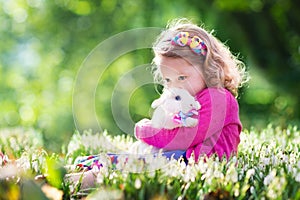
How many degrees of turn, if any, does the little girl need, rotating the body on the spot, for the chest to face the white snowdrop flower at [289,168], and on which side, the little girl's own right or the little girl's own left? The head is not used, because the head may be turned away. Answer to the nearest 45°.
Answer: approximately 135° to the little girl's own left

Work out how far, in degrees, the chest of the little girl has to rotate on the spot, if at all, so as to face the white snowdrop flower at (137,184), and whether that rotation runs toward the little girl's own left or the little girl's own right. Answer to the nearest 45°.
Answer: approximately 90° to the little girl's own left

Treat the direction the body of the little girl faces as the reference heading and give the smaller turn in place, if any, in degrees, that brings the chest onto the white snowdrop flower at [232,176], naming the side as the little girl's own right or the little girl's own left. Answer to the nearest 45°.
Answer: approximately 90° to the little girl's own left

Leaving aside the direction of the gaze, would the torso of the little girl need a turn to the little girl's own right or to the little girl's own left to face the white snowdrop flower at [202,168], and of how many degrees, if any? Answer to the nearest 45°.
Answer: approximately 90° to the little girl's own left

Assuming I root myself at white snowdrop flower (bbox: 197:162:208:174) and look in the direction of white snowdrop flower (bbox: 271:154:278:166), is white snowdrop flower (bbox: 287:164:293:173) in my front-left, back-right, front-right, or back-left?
front-right

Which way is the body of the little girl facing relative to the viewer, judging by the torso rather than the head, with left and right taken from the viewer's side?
facing to the left of the viewer

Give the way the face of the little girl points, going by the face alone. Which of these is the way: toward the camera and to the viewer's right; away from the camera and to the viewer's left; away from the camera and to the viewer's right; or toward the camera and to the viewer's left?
toward the camera and to the viewer's left
